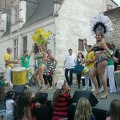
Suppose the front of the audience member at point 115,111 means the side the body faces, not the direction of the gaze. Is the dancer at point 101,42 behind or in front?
in front

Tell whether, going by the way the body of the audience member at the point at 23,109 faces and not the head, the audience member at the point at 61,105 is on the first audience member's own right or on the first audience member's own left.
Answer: on the first audience member's own right

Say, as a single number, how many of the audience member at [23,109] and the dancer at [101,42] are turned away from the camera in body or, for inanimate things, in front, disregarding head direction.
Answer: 1

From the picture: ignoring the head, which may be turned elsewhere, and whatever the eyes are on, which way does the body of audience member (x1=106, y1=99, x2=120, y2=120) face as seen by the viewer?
away from the camera

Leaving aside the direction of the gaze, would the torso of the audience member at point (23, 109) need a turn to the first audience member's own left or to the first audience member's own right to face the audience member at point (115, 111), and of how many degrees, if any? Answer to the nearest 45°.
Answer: approximately 135° to the first audience member's own right

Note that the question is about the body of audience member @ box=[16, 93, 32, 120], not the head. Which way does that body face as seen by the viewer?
away from the camera

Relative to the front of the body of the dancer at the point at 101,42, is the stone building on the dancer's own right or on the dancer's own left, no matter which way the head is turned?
on the dancer's own right

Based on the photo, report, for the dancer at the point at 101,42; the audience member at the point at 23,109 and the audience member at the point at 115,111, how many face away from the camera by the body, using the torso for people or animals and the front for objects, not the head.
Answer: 2

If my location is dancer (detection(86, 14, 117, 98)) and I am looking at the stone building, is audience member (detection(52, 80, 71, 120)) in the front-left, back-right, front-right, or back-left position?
back-left

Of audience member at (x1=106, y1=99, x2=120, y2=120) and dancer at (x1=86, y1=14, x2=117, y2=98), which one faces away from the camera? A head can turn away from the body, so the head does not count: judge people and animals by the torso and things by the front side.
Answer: the audience member
